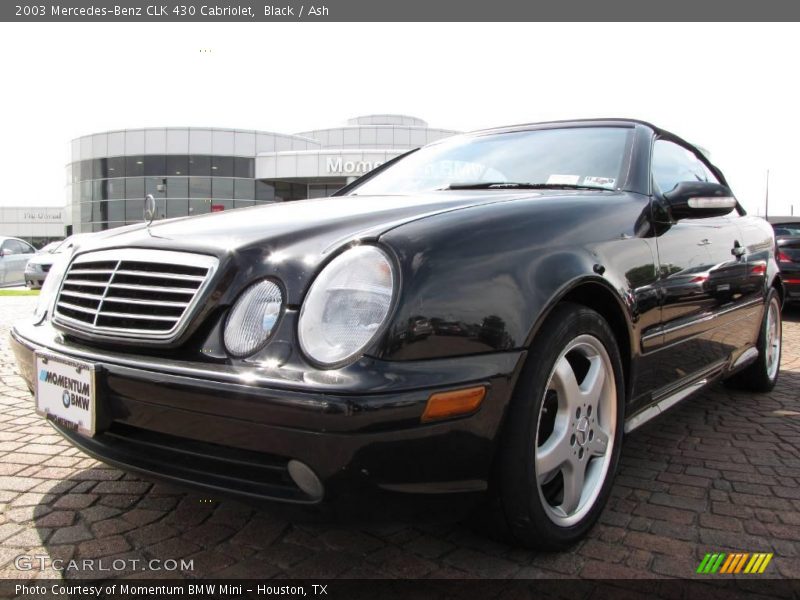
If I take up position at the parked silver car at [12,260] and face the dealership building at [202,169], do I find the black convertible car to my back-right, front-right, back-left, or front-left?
back-right

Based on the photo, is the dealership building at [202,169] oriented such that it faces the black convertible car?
yes

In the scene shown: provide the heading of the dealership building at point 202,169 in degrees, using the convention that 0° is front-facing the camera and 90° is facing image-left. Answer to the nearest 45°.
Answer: approximately 0°

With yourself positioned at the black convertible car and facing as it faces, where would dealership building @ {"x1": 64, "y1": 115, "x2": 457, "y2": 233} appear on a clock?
The dealership building is roughly at 4 o'clock from the black convertible car.
